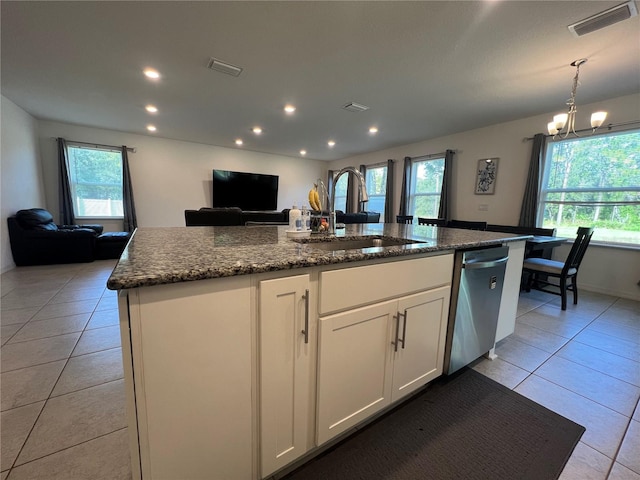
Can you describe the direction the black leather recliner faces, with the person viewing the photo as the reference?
facing to the right of the viewer

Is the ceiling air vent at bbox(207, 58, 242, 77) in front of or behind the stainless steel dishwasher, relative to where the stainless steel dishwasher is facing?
behind

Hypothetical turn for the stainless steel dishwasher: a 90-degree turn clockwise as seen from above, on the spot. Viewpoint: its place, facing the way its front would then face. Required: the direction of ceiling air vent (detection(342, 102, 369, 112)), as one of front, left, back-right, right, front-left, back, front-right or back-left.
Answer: right

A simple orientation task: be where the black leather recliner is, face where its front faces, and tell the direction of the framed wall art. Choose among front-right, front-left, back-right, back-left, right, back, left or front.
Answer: front-right

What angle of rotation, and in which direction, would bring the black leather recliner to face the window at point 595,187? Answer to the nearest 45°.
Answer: approximately 45° to its right

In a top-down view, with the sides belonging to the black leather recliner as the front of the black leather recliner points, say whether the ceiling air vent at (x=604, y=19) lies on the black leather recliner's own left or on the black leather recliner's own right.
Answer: on the black leather recliner's own right

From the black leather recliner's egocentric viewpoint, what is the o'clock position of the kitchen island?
The kitchen island is roughly at 3 o'clock from the black leather recliner.

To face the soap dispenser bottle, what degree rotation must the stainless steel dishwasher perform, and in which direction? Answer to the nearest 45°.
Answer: approximately 90° to its right

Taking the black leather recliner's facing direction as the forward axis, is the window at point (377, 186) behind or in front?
in front

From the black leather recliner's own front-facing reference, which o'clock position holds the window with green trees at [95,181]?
The window with green trees is roughly at 10 o'clock from the black leather recliner.

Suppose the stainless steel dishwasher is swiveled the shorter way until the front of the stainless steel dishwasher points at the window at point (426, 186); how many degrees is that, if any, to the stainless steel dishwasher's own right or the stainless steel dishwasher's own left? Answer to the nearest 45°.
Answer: approximately 135° to the stainless steel dishwasher's own left
